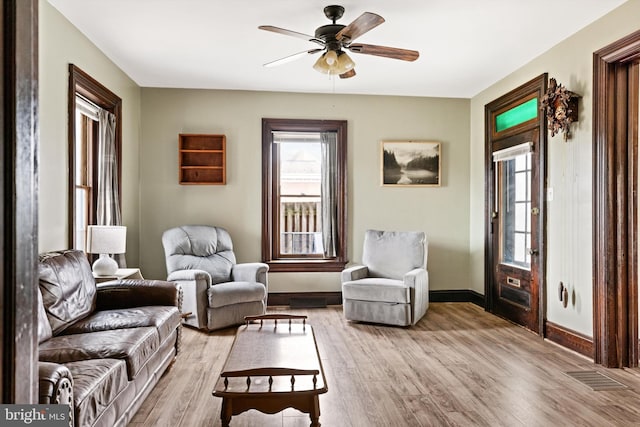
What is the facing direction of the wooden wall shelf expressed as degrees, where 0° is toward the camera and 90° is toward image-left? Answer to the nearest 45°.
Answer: approximately 0°

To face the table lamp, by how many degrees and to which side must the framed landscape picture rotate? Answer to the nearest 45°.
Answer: approximately 45° to its right

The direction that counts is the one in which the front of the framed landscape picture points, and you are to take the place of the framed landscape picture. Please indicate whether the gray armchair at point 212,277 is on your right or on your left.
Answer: on your right

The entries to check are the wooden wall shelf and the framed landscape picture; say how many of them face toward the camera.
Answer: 2

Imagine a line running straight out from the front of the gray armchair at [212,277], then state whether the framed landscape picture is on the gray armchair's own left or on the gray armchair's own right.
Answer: on the gray armchair's own left

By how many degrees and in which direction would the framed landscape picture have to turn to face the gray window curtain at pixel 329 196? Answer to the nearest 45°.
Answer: approximately 90° to its right

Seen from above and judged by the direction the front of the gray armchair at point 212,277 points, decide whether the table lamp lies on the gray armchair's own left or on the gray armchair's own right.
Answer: on the gray armchair's own right

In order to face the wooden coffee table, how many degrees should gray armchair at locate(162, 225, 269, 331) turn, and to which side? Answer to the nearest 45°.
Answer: approximately 45° to its right

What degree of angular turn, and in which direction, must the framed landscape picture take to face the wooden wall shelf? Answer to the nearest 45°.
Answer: approximately 90° to its right
